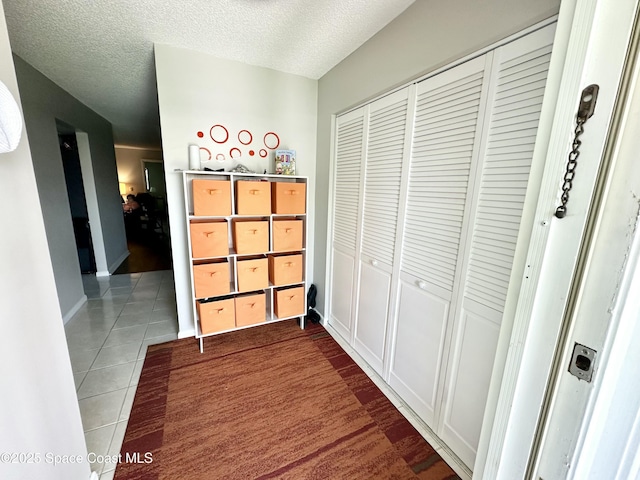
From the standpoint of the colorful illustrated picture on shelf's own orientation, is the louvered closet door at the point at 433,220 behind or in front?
in front

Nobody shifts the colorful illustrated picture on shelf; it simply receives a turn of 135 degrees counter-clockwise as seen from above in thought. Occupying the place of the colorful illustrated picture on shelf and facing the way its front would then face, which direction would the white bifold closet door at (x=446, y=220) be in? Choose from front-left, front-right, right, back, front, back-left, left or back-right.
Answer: right

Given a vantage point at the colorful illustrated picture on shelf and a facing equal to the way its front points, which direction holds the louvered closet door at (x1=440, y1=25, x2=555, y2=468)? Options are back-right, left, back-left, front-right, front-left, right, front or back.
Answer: front-left

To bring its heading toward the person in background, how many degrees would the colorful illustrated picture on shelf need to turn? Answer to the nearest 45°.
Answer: approximately 135° to its right

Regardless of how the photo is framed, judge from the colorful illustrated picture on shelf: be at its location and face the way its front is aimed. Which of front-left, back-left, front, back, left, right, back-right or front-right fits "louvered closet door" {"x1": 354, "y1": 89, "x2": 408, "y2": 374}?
front-left

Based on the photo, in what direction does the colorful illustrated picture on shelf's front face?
toward the camera
